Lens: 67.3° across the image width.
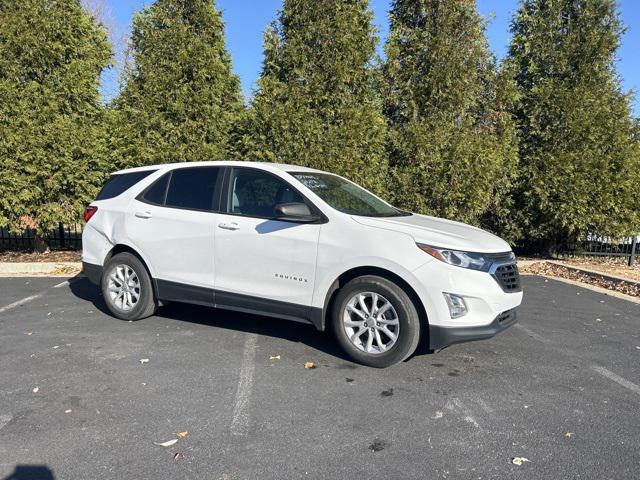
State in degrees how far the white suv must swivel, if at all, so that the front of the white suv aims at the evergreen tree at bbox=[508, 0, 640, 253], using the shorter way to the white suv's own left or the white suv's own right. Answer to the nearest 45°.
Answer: approximately 90° to the white suv's own left

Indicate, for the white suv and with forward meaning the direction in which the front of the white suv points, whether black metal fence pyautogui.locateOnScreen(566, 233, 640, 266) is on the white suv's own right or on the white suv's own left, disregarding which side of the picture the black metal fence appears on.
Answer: on the white suv's own left

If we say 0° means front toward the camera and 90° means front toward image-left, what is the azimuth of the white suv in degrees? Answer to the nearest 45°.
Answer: approximately 315°

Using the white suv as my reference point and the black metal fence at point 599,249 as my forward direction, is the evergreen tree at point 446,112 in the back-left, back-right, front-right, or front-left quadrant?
front-left

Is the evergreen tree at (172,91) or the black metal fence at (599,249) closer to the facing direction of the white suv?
the black metal fence

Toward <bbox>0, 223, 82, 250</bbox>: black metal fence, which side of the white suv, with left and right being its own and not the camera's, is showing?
back

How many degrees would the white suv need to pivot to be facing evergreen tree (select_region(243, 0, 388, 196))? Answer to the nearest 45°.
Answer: approximately 135° to its left

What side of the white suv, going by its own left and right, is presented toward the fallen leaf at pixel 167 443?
right

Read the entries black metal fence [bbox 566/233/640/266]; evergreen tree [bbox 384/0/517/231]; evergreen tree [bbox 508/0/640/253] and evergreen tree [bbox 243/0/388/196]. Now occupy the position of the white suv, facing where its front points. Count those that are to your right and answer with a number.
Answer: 0

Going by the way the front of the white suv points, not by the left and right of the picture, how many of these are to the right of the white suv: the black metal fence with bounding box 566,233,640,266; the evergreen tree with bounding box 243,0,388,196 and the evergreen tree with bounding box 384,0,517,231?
0

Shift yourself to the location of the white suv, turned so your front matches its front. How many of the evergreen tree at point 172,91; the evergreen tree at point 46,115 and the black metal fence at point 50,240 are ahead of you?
0

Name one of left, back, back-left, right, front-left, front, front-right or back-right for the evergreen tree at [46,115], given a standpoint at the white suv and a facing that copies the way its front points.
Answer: back

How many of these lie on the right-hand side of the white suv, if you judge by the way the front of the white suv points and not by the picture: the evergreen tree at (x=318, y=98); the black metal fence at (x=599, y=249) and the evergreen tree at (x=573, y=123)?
0

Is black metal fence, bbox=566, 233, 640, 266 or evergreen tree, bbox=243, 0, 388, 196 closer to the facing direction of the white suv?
the black metal fence

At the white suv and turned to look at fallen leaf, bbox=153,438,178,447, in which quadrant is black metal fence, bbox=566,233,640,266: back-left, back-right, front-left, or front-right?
back-left
